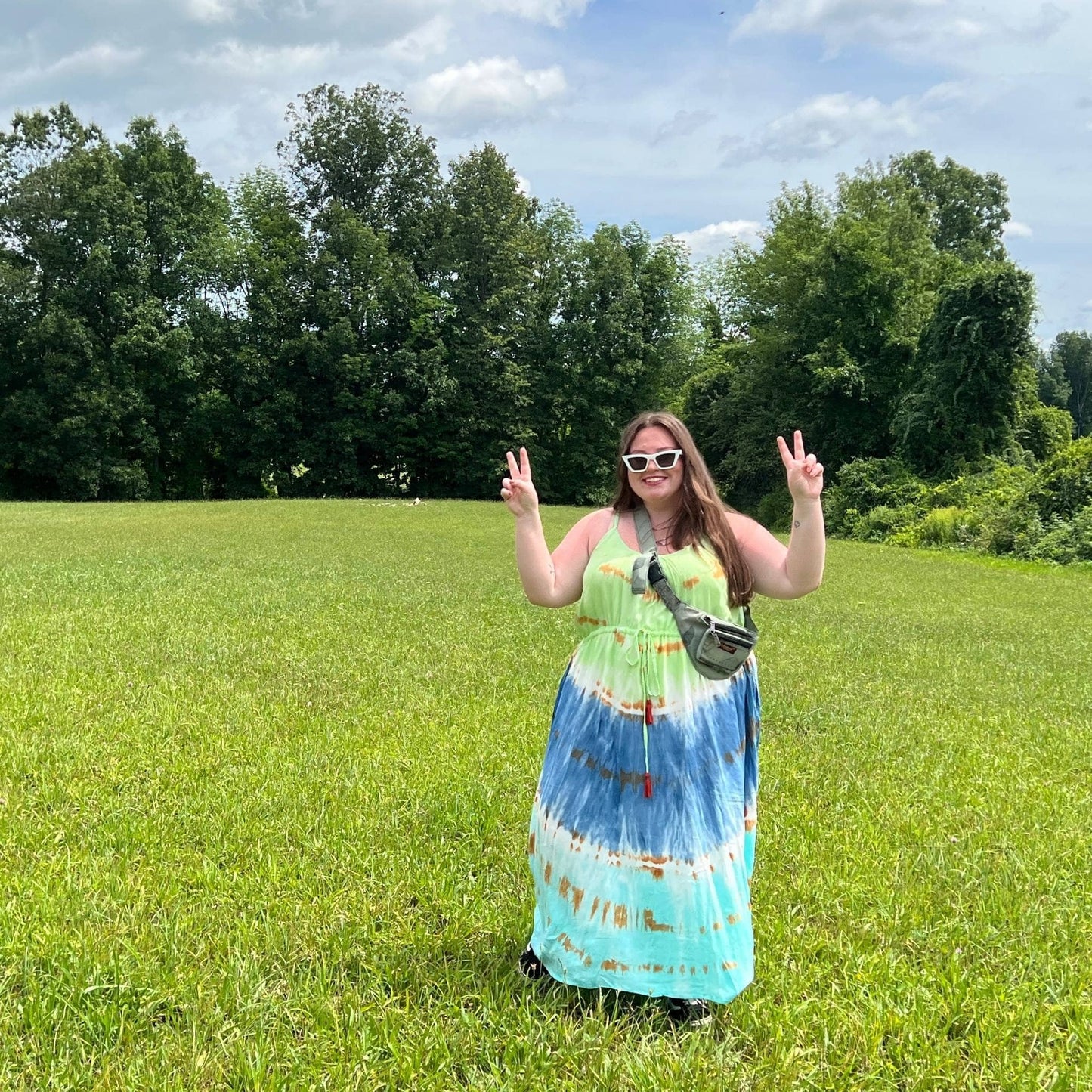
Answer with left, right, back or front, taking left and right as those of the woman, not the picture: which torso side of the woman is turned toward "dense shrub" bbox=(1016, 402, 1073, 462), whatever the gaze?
back

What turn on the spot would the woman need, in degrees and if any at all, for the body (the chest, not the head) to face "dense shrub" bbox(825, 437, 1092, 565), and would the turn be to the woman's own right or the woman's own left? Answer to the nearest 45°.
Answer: approximately 180°

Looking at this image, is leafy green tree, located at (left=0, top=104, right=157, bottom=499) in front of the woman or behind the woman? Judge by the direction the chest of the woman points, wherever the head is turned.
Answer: behind

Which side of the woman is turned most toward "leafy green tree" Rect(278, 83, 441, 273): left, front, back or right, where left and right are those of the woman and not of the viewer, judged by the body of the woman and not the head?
back

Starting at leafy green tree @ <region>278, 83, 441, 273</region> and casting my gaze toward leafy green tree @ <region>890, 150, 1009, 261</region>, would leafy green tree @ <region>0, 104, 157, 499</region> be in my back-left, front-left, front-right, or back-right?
back-right

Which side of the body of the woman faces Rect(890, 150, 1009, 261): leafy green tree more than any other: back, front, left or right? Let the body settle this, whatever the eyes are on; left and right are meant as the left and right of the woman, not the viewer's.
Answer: back
